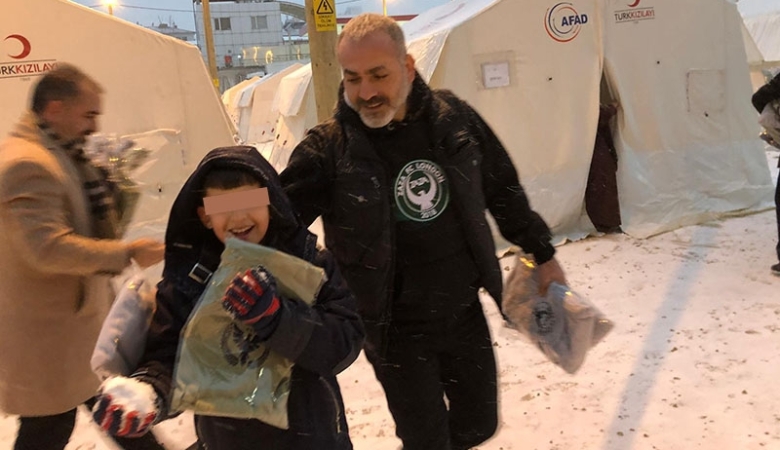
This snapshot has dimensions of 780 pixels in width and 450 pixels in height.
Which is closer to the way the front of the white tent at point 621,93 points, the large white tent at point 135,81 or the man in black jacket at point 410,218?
the man in black jacket

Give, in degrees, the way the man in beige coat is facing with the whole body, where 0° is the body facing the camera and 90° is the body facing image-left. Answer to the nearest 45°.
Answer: approximately 270°

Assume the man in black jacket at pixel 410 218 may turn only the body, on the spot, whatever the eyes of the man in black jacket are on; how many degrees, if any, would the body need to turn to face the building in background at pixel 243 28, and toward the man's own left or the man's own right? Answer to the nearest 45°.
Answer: approximately 180°

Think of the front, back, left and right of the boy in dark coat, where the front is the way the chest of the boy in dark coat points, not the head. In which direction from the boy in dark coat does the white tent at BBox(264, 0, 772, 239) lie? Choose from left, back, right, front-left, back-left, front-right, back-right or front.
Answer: back-left

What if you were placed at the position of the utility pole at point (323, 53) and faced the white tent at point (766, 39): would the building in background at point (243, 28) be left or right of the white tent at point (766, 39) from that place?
left

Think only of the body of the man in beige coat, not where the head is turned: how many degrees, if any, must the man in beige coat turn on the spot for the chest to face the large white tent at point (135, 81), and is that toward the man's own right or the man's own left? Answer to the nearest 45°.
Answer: approximately 90° to the man's own left

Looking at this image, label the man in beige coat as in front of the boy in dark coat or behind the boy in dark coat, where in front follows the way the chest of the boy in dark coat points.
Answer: behind

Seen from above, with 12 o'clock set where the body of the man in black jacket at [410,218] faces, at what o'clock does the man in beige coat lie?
The man in beige coat is roughly at 3 o'clock from the man in black jacket.
